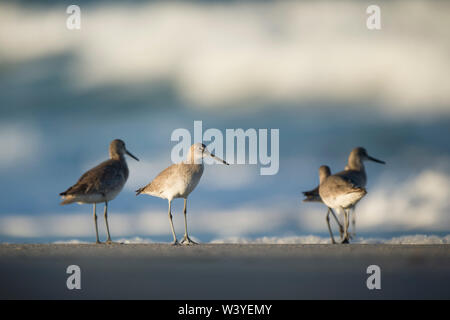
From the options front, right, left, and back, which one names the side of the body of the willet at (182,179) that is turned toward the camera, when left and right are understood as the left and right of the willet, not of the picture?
right

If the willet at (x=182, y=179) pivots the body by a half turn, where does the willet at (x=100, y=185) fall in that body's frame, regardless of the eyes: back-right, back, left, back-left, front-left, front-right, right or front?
front
